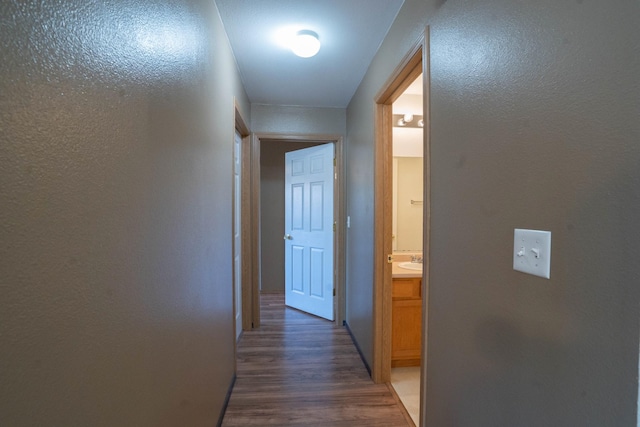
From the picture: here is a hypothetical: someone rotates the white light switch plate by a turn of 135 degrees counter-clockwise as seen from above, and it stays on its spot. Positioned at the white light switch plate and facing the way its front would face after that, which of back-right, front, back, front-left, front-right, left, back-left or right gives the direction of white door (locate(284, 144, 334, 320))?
back-left

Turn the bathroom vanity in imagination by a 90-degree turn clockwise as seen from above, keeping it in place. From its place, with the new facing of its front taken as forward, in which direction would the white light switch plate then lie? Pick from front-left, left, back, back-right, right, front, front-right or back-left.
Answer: left

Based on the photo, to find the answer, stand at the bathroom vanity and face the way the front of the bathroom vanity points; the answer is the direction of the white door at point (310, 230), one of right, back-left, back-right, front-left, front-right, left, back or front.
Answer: back-right

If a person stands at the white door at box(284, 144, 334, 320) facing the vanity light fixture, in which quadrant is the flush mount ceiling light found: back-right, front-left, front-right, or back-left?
front-right

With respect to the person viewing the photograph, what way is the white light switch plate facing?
facing the viewer and to the left of the viewer

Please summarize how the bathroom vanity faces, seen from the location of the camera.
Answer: facing the viewer

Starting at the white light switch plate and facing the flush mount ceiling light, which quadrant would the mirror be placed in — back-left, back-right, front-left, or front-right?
front-right
